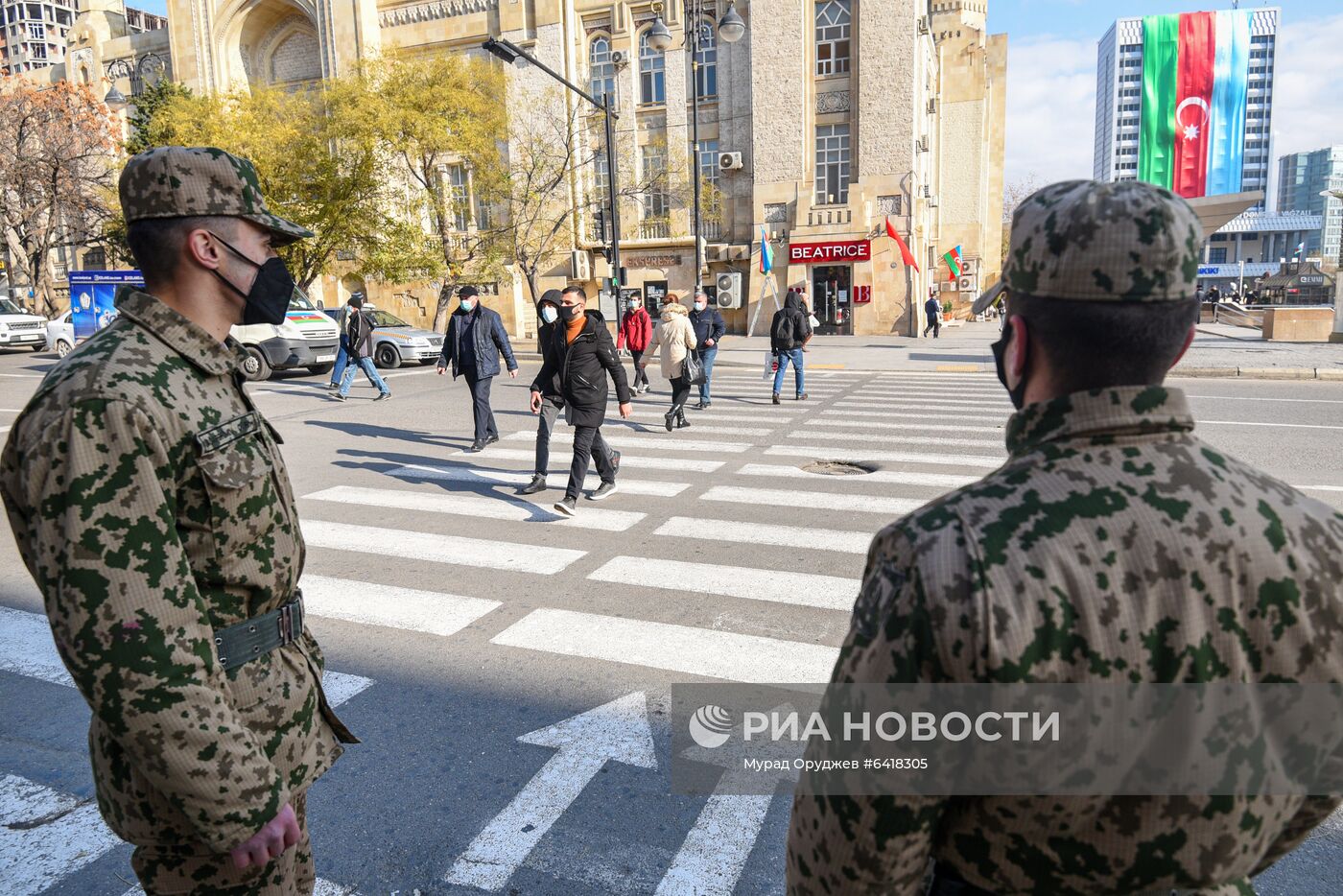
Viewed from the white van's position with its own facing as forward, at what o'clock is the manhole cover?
The manhole cover is roughly at 1 o'clock from the white van.

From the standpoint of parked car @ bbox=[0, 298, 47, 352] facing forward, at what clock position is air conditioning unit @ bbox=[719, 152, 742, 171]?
The air conditioning unit is roughly at 11 o'clock from the parked car.

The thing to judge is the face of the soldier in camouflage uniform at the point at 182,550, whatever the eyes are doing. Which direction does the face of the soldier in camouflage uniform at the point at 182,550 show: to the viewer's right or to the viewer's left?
to the viewer's right

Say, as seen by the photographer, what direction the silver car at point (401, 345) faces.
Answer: facing the viewer and to the right of the viewer

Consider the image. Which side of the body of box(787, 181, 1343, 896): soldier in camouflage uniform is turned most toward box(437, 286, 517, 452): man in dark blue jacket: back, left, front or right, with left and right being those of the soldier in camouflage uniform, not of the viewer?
front

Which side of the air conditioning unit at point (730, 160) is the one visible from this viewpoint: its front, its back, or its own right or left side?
front

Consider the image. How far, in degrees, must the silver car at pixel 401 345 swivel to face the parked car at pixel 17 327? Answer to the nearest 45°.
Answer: approximately 180°

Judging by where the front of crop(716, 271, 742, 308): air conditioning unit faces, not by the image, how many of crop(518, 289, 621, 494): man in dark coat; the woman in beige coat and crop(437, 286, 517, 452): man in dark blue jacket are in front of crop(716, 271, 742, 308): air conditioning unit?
3

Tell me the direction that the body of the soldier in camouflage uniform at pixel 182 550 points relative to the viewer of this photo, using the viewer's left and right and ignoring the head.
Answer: facing to the right of the viewer

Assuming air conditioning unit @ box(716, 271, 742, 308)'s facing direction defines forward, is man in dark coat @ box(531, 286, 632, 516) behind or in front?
in front

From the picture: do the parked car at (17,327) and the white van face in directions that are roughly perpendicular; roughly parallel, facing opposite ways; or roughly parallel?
roughly parallel

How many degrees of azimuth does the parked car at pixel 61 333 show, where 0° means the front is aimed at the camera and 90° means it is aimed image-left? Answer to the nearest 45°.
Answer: approximately 315°

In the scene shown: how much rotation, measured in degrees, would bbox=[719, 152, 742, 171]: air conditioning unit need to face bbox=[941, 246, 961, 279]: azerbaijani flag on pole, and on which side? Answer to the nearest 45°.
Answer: approximately 135° to its left
